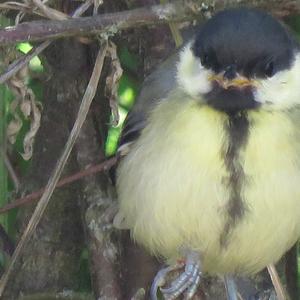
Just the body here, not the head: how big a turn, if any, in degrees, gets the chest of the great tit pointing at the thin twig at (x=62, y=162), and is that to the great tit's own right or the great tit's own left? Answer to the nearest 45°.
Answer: approximately 90° to the great tit's own right

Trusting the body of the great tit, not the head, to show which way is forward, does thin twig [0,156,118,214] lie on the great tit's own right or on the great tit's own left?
on the great tit's own right

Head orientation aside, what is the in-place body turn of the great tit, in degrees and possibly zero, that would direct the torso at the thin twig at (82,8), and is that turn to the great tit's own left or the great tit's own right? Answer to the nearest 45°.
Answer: approximately 135° to the great tit's own right

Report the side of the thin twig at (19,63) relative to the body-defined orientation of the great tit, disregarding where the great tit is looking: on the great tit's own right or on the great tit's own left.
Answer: on the great tit's own right

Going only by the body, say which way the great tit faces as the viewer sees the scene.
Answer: toward the camera
